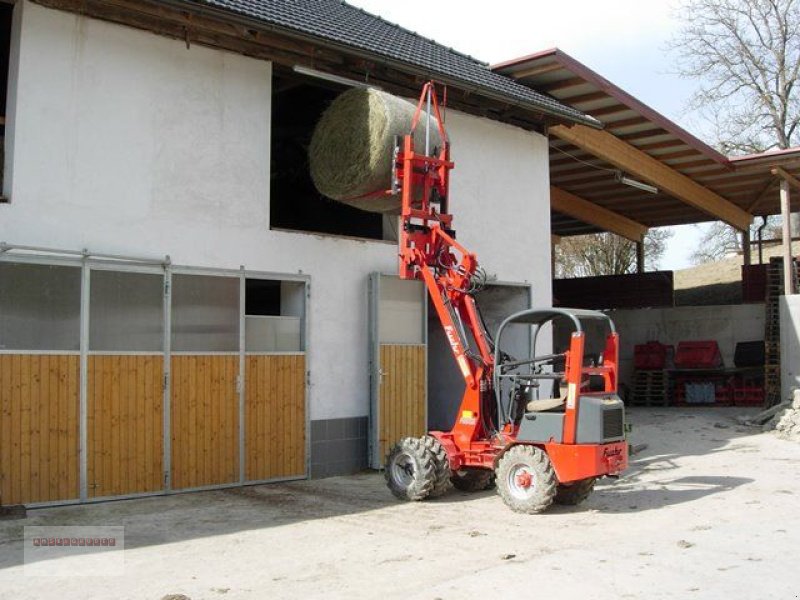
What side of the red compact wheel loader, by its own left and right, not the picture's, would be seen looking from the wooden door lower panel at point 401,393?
front

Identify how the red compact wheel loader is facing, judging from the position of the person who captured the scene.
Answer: facing away from the viewer and to the left of the viewer

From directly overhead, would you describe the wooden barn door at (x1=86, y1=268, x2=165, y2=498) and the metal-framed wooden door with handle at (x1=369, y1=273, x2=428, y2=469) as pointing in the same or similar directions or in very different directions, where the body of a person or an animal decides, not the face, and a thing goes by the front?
same or similar directions

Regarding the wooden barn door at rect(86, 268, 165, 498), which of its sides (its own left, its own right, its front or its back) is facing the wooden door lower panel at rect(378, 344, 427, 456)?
left

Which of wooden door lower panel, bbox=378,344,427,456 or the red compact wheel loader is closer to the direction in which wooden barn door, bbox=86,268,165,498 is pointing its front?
the red compact wheel loader

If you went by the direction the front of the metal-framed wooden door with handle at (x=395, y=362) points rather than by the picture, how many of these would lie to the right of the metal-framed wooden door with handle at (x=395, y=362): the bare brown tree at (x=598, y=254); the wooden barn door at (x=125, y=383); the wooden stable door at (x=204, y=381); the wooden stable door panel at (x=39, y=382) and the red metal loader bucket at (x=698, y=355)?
3

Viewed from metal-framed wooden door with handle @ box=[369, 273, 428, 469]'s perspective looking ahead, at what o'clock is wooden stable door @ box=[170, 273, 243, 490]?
The wooden stable door is roughly at 3 o'clock from the metal-framed wooden door with handle.

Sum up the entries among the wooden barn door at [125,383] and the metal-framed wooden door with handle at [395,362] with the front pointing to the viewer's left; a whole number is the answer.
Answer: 0

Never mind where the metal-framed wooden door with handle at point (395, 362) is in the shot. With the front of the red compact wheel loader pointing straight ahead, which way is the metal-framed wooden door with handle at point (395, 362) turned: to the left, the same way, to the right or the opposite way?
the opposite way

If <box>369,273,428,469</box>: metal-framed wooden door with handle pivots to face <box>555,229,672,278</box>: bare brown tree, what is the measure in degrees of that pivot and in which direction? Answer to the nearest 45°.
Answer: approximately 135° to its left

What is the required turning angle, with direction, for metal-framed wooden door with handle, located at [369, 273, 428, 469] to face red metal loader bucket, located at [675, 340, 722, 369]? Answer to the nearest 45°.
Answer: approximately 90° to its left

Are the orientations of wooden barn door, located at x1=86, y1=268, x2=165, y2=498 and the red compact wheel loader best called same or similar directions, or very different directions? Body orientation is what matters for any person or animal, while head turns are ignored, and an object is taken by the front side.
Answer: very different directions

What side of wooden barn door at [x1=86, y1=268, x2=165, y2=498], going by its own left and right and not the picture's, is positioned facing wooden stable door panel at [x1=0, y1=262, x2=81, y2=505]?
right

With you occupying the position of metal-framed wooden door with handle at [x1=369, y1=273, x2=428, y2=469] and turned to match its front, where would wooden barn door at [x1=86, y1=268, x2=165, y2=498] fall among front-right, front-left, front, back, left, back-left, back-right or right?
right

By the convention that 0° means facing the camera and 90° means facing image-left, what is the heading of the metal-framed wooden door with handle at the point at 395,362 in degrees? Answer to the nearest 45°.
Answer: approximately 315°
